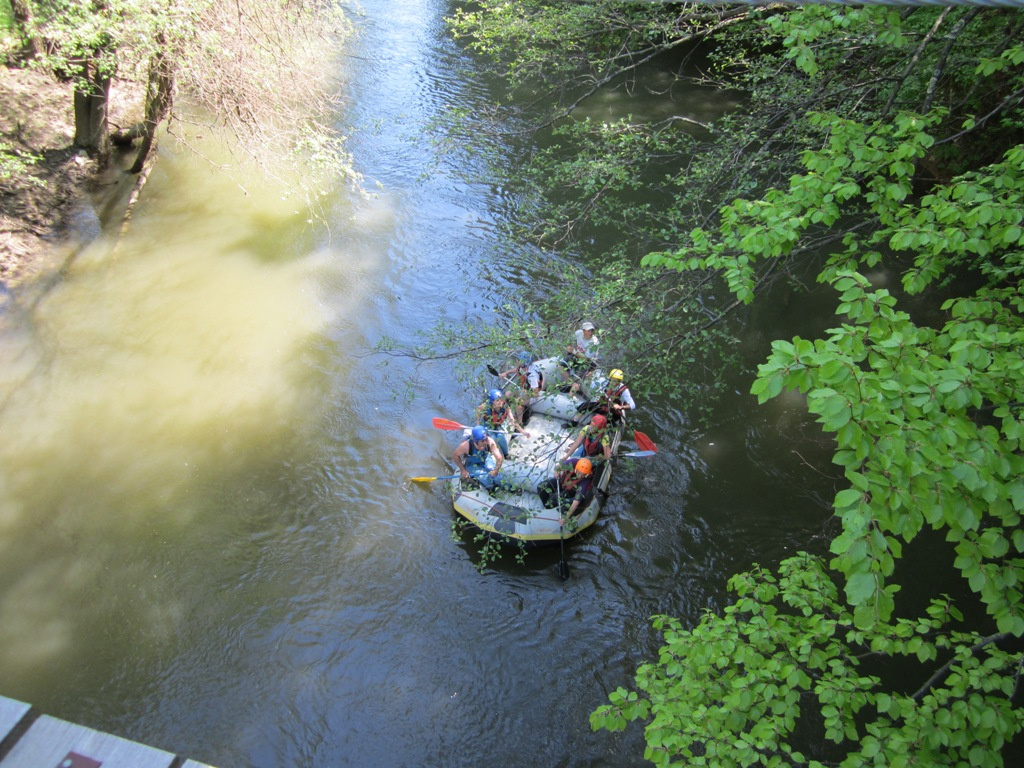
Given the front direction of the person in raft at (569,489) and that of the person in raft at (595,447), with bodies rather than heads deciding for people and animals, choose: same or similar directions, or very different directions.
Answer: same or similar directions

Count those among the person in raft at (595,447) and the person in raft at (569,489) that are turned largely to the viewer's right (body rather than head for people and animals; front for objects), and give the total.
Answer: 0

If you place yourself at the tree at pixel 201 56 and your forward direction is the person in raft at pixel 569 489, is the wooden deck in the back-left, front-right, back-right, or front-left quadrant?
front-right

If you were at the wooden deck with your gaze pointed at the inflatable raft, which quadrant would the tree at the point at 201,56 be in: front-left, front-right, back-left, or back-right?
front-left
